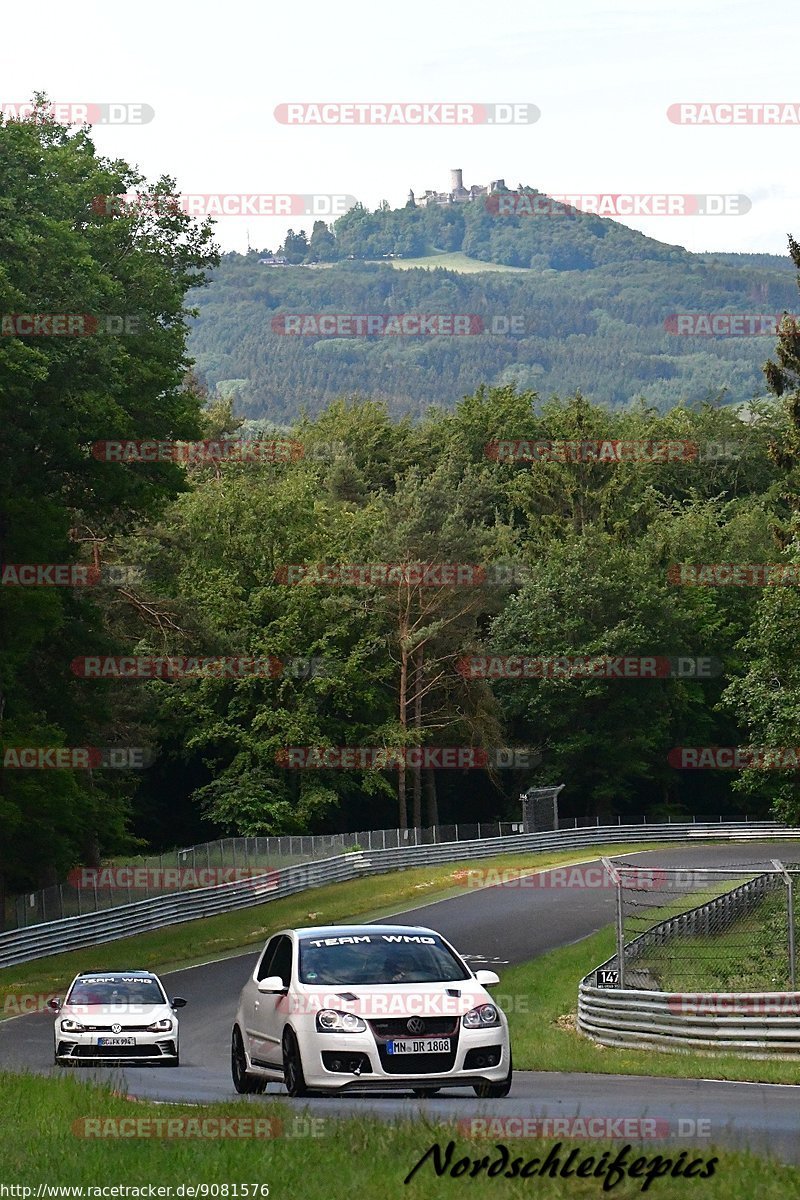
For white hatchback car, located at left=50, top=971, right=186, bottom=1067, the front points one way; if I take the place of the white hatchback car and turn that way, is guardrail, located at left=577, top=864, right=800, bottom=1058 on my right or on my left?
on my left

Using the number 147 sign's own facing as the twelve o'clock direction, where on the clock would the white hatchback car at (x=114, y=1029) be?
The white hatchback car is roughly at 2 o'clock from the number 147 sign.

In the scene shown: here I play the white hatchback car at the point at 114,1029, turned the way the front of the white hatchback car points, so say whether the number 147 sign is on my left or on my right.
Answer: on my left

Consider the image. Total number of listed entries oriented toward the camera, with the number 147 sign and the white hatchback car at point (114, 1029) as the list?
2

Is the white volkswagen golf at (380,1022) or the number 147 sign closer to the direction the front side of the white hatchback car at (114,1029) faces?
the white volkswagen golf

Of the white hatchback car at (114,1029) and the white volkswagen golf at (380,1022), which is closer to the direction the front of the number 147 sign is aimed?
the white volkswagen golf

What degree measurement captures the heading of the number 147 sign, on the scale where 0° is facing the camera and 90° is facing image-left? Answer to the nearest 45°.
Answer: approximately 0°

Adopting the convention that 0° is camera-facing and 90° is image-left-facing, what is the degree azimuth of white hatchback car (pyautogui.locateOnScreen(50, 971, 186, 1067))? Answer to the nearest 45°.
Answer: approximately 0°
